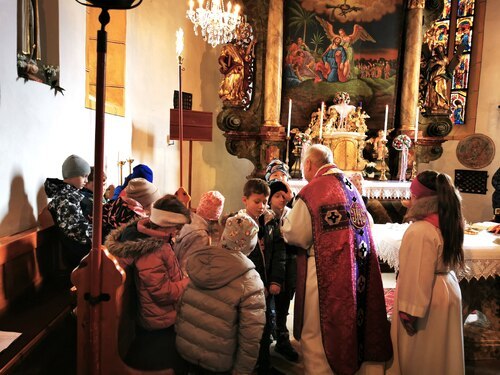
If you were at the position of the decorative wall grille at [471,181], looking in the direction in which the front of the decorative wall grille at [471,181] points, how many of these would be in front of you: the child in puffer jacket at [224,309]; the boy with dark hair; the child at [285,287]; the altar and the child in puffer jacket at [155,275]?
5

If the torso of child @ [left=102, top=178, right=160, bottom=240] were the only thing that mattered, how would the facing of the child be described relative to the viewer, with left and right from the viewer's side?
facing away from the viewer and to the right of the viewer

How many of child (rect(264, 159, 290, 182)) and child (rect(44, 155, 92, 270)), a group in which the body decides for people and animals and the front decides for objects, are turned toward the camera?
1

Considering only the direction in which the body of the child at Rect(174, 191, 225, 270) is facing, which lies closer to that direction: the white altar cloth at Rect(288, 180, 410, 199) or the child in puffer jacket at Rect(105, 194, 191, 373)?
the white altar cloth

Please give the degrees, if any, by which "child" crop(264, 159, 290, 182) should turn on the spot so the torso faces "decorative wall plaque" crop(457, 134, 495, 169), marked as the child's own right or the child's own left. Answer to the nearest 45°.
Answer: approximately 135° to the child's own left

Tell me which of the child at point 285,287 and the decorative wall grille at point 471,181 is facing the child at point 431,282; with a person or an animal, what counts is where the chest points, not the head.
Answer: the decorative wall grille

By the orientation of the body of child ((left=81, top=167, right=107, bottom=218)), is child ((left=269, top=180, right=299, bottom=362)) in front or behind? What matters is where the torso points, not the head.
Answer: in front

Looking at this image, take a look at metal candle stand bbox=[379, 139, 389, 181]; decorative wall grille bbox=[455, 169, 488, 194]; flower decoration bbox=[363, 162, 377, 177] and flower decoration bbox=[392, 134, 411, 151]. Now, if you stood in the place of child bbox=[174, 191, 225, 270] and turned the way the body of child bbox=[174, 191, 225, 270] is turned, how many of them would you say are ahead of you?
4

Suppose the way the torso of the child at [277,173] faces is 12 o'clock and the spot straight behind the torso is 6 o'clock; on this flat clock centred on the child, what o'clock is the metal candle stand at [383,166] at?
The metal candle stand is roughly at 7 o'clock from the child.

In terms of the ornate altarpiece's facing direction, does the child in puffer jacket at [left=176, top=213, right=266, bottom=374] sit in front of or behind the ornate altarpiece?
in front

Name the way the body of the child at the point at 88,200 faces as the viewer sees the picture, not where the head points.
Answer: to the viewer's right

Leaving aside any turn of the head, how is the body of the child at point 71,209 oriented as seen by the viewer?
to the viewer's right
